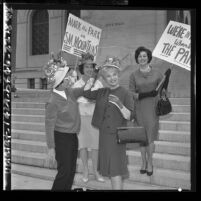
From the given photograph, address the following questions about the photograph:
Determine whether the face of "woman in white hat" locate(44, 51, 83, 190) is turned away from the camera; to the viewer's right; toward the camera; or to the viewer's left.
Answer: to the viewer's right

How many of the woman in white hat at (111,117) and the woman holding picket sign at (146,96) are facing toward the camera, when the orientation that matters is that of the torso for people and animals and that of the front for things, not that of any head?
2

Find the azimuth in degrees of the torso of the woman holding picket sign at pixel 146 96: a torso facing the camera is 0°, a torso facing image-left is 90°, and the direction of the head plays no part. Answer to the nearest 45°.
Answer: approximately 0°
